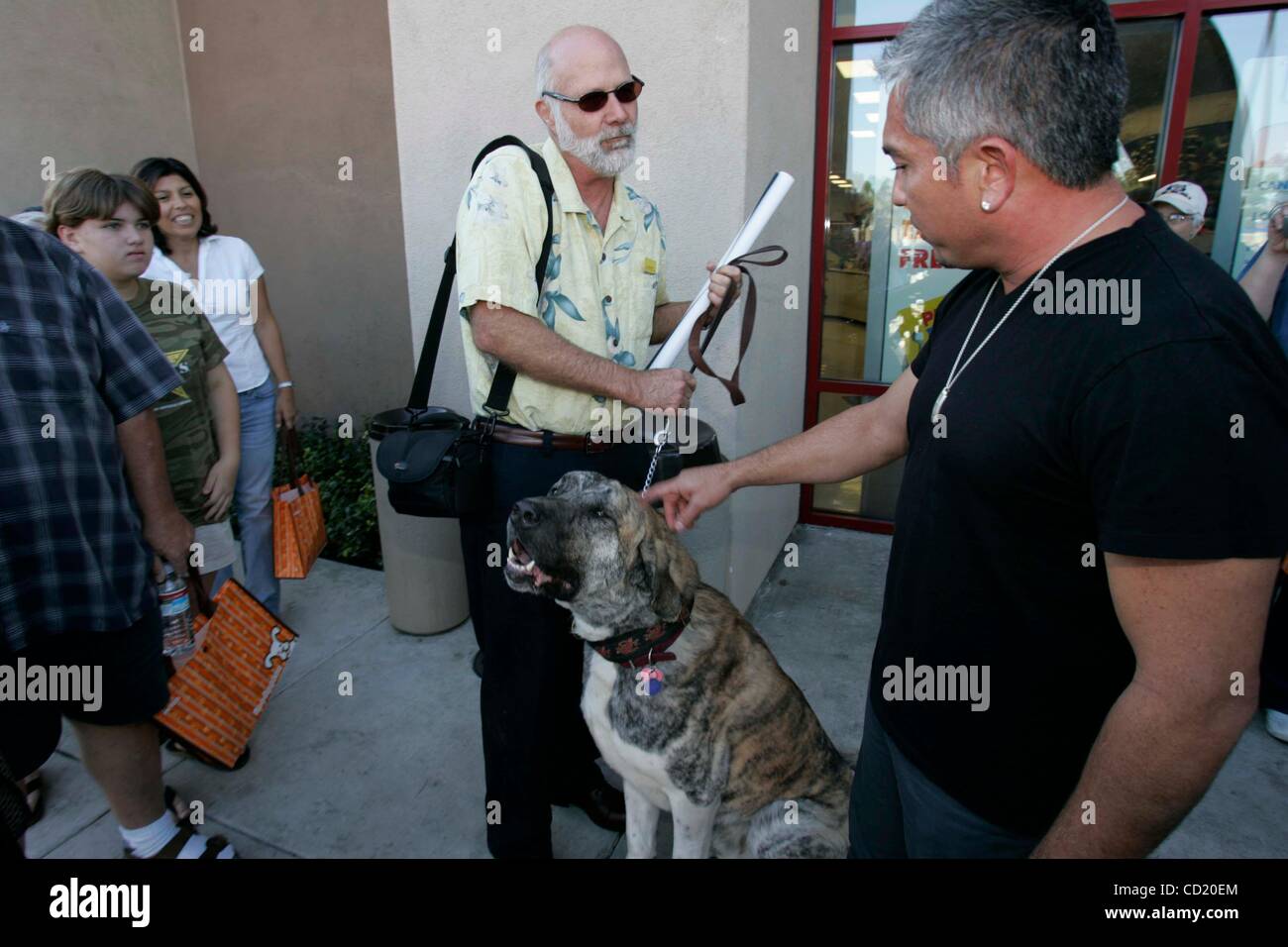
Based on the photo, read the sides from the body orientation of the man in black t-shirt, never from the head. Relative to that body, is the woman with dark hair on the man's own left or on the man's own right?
on the man's own right

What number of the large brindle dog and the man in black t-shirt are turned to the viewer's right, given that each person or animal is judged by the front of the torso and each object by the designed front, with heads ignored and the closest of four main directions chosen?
0

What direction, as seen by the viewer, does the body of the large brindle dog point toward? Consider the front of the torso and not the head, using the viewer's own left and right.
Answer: facing the viewer and to the left of the viewer

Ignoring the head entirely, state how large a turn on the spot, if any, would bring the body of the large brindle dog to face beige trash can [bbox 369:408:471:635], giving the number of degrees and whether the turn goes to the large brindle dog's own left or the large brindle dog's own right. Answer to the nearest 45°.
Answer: approximately 90° to the large brindle dog's own right

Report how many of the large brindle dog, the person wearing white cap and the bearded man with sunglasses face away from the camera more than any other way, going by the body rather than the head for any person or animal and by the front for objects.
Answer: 0

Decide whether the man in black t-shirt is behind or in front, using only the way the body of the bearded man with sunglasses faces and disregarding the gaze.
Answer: in front

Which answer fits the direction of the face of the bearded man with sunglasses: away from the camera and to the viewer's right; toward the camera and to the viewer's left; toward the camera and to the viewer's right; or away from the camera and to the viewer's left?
toward the camera and to the viewer's right

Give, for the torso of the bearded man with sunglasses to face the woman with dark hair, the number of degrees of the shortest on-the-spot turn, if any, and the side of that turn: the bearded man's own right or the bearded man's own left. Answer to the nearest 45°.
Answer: approximately 180°

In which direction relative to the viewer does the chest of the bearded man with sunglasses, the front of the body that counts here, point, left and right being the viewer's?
facing the viewer and to the right of the viewer

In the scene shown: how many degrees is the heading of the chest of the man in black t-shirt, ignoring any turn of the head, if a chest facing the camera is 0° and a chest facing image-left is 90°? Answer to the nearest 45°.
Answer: approximately 45°

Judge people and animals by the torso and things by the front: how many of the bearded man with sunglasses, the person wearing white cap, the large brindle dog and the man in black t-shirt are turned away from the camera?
0
